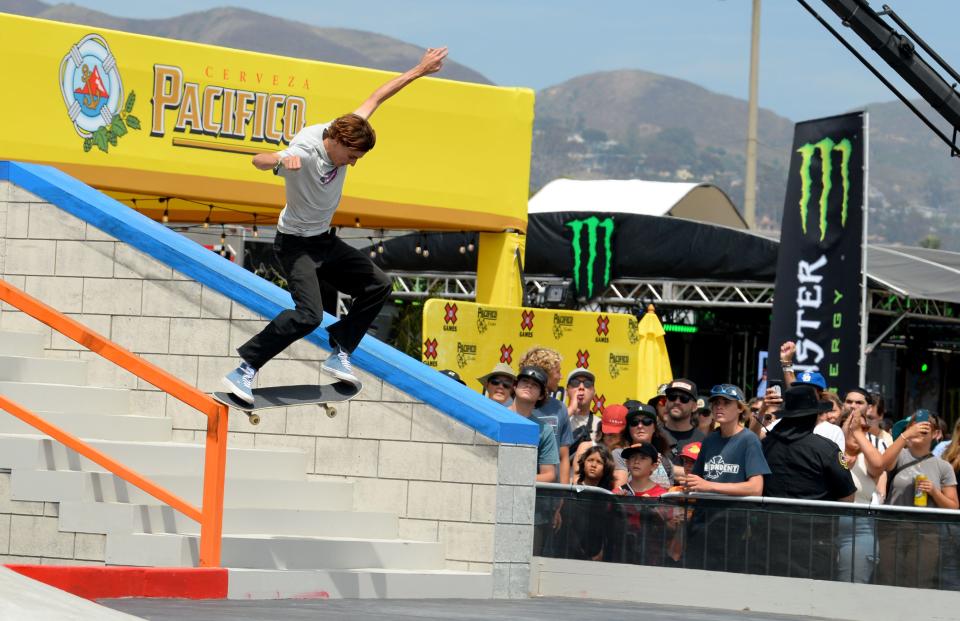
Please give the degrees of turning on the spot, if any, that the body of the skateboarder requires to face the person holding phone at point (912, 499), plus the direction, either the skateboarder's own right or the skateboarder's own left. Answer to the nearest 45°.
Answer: approximately 45° to the skateboarder's own left

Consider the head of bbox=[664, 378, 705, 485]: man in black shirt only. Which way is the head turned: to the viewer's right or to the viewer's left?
to the viewer's left

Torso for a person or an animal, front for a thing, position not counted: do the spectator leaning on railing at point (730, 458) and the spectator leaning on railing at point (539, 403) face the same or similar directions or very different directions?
same or similar directions

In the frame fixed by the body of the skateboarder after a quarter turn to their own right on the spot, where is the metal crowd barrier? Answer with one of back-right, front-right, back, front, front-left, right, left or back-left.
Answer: back-left

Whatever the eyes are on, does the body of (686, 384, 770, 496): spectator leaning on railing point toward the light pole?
no

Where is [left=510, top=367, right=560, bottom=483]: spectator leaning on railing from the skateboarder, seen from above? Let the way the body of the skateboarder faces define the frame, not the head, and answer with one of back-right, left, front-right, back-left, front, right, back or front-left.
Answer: left

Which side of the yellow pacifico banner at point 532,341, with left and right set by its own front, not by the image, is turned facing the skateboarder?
front

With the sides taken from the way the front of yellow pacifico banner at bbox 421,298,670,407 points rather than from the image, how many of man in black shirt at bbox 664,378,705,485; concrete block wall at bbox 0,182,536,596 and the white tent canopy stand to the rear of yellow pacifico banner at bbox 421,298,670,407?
1

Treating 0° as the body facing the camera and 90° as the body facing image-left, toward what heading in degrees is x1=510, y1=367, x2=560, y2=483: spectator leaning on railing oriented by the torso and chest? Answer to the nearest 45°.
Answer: approximately 45°

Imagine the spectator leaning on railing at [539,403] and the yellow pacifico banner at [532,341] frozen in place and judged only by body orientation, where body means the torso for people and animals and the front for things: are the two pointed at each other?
no

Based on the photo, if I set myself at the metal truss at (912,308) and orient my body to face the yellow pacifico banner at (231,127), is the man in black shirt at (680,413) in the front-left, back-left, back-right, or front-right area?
front-left

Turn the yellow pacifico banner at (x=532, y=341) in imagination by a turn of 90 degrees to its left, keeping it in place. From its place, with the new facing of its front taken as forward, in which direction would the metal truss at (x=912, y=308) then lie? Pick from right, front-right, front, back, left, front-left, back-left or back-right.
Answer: front-left

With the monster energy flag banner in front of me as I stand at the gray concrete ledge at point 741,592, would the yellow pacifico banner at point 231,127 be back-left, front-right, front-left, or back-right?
front-left

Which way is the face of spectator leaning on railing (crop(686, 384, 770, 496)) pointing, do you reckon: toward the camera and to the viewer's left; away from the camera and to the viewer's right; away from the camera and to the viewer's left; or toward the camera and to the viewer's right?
toward the camera and to the viewer's left

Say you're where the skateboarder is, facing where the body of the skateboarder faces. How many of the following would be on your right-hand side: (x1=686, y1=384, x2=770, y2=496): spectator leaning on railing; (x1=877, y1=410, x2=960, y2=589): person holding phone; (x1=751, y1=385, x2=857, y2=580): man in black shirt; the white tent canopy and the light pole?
0

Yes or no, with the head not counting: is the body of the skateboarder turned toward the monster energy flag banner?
no

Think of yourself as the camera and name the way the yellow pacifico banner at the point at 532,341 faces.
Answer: facing the viewer
